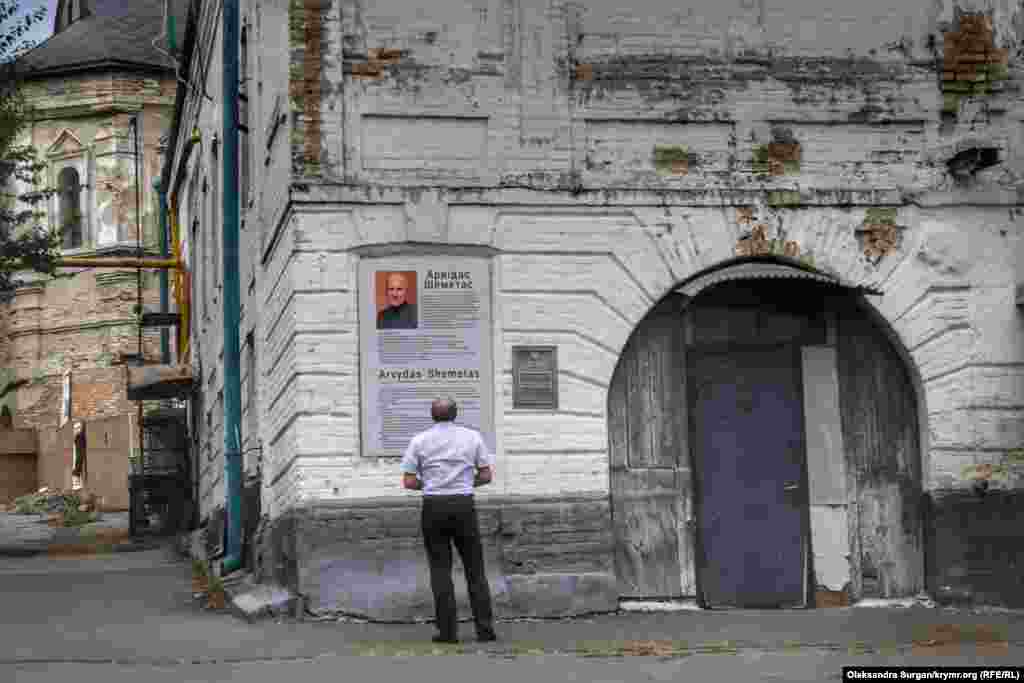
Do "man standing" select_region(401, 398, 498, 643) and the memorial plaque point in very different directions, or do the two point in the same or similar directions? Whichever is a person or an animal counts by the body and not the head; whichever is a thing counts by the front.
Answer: very different directions

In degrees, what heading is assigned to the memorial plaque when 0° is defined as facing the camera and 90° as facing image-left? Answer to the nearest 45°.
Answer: approximately 0°

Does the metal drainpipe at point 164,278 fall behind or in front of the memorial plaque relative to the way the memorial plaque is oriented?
behind

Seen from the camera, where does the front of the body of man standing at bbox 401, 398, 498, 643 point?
away from the camera

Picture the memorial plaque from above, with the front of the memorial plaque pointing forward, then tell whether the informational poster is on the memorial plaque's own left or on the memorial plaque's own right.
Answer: on the memorial plaque's own right

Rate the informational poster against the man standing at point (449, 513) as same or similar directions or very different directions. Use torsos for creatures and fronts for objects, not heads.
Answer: very different directions

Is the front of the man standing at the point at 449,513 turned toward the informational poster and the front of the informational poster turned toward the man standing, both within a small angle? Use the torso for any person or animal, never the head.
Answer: yes

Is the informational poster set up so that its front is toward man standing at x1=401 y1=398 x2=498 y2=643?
yes

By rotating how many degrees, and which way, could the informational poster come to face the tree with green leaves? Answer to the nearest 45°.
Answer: approximately 135° to its right

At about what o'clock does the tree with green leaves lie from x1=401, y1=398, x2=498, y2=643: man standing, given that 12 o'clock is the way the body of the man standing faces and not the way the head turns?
The tree with green leaves is roughly at 11 o'clock from the man standing.

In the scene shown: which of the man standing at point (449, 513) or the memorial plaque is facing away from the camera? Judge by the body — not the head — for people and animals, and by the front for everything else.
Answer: the man standing
